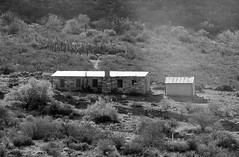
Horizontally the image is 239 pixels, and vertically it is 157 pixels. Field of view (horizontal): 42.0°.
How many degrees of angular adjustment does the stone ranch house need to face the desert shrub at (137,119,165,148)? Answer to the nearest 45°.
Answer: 0° — it already faces it

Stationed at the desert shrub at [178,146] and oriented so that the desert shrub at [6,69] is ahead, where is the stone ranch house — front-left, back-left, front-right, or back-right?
front-right

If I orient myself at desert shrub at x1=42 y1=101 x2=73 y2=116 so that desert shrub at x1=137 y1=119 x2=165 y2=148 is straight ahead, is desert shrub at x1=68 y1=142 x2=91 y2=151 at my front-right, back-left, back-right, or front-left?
front-right

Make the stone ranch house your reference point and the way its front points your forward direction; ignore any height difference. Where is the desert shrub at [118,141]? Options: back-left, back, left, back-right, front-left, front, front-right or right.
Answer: front

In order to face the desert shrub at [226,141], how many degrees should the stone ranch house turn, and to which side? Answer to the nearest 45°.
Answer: approximately 45° to its left

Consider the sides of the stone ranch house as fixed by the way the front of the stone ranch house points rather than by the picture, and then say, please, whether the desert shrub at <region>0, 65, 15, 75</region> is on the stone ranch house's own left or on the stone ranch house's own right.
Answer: on the stone ranch house's own right

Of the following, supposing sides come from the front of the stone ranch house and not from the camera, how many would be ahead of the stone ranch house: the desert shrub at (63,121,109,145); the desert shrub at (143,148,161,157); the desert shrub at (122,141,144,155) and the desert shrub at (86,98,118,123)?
4

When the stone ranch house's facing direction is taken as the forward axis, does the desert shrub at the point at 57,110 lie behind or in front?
in front

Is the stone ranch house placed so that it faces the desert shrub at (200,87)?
no

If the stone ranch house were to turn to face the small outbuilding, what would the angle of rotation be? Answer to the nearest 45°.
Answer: approximately 90° to its left

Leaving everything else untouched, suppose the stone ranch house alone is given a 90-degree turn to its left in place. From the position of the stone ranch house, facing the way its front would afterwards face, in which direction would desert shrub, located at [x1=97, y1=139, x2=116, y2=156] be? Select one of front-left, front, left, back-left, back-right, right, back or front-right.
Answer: right

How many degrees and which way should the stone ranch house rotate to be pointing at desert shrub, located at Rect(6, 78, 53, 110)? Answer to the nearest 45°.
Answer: approximately 45° to its right

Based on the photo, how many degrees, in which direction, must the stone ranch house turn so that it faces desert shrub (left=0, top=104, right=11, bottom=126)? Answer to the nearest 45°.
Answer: approximately 45° to its right

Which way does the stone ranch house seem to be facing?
toward the camera

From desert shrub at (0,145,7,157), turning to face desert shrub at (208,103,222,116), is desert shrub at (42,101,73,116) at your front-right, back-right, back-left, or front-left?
front-left

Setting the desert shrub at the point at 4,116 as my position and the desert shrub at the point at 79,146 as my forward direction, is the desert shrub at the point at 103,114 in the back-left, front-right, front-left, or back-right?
front-left

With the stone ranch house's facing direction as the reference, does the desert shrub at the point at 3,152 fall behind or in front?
in front
